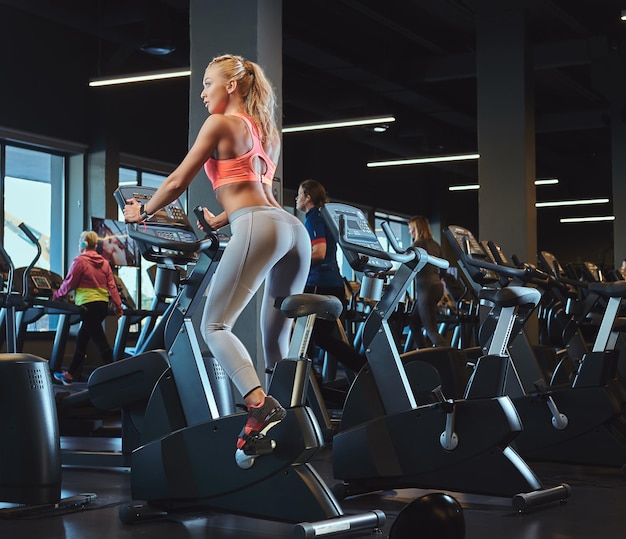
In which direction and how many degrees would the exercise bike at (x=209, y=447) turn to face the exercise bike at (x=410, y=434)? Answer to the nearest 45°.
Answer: approximately 90° to its right

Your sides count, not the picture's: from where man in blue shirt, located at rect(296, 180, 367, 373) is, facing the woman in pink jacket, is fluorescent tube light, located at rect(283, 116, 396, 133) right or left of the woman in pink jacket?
right

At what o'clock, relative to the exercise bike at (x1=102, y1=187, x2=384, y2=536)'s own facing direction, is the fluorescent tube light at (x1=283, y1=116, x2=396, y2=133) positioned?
The fluorescent tube light is roughly at 2 o'clock from the exercise bike.

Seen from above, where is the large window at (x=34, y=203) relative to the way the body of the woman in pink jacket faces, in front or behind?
in front

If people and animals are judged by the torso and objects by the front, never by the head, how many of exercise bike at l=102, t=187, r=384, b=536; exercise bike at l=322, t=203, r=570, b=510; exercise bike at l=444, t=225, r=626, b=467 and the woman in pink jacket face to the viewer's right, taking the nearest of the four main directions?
0

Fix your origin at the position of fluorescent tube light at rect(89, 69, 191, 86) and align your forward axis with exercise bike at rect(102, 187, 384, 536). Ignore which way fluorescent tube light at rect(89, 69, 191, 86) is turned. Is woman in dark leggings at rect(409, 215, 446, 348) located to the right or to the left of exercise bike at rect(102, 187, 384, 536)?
left

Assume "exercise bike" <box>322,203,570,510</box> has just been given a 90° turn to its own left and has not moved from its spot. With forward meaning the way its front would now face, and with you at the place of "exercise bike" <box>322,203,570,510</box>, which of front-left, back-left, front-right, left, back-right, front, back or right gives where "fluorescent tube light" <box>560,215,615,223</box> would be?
back-right

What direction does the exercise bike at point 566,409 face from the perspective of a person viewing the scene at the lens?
facing away from the viewer and to the left of the viewer

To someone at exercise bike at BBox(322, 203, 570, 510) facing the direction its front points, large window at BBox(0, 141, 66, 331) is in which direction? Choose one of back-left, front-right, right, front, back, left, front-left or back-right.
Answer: front

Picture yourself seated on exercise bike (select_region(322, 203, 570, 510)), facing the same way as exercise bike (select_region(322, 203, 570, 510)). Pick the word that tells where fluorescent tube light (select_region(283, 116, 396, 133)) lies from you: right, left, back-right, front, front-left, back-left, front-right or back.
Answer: front-right

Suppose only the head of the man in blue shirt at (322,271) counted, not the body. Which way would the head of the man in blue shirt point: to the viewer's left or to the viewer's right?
to the viewer's left
